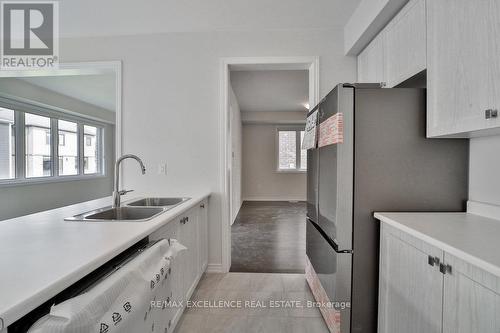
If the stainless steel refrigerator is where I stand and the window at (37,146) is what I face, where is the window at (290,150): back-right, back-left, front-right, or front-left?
front-right

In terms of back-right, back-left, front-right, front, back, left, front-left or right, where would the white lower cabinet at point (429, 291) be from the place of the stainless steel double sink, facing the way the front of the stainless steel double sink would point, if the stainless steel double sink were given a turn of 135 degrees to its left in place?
back

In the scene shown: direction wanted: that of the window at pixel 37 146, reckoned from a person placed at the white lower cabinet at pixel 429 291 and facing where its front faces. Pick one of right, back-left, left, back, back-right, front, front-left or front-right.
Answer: front-right

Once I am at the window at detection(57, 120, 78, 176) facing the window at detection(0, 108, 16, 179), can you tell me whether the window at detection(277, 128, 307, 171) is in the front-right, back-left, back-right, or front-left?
back-left

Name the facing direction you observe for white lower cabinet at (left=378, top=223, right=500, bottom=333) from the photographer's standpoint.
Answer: facing the viewer and to the left of the viewer

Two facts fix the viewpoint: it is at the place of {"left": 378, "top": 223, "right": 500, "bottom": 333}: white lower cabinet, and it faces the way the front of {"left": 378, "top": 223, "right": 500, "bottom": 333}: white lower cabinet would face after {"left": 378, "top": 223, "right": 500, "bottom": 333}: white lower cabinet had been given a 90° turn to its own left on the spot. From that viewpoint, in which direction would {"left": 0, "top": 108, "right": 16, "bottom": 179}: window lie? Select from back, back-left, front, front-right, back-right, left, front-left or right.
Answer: back-right

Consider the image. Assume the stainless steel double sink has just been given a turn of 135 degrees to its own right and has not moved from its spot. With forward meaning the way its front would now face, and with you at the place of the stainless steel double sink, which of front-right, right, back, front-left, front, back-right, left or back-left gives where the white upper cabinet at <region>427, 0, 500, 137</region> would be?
left

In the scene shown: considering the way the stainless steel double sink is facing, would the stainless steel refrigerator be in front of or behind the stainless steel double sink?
in front

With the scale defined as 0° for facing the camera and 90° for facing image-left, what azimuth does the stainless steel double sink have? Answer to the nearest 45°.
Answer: approximately 270°

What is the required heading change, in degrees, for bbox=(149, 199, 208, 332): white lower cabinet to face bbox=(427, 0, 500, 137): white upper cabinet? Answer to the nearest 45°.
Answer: approximately 45° to its right

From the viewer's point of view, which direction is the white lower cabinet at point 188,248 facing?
to the viewer's right
